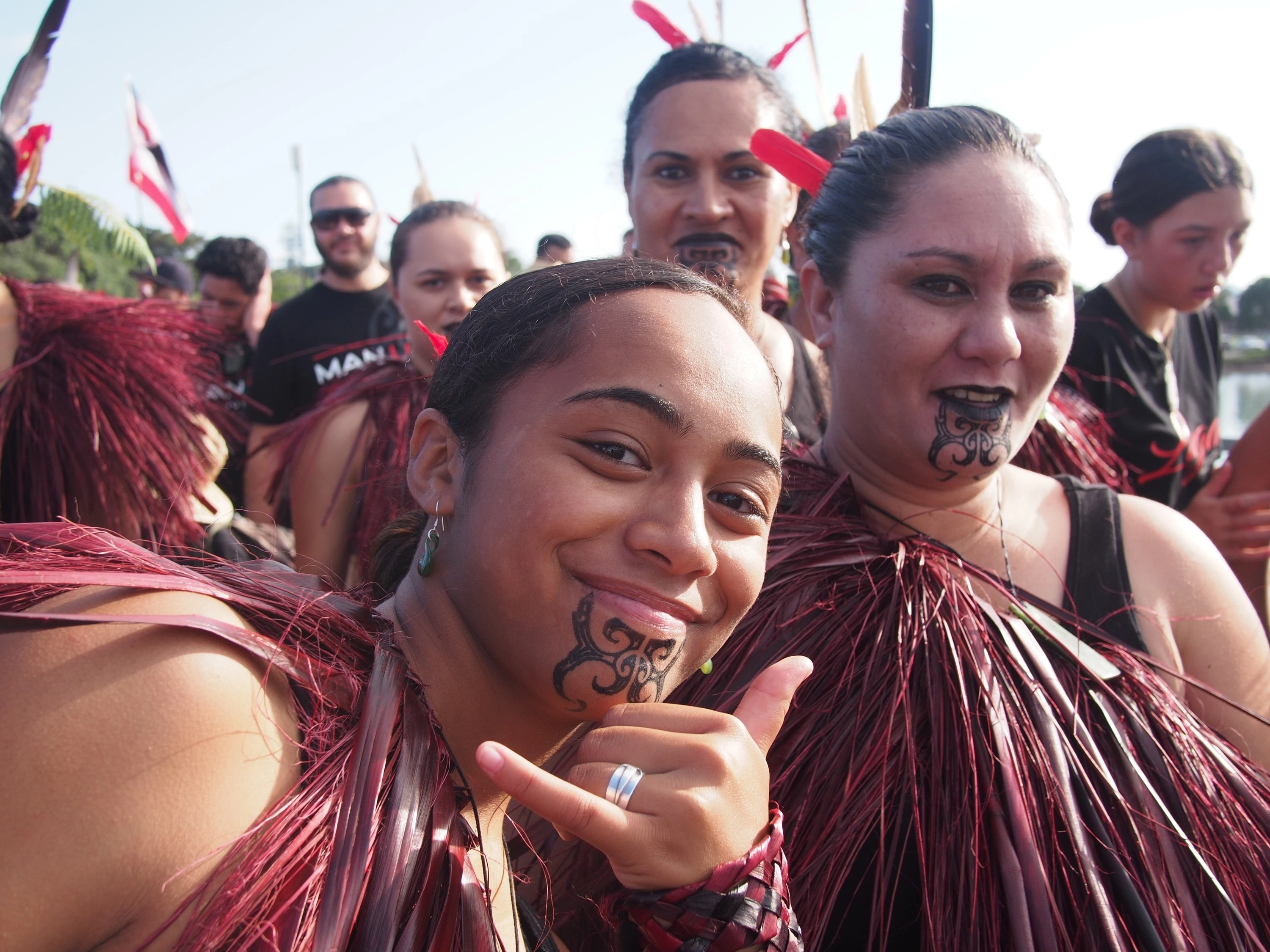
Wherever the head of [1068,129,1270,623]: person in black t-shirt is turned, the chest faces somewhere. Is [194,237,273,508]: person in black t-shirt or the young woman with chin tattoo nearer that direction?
the young woman with chin tattoo

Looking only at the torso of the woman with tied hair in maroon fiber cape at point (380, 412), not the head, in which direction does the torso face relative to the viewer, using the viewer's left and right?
facing the viewer and to the right of the viewer

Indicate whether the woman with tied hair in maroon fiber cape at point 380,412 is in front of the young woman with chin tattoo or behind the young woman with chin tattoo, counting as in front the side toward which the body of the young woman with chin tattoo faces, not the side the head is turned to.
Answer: behind

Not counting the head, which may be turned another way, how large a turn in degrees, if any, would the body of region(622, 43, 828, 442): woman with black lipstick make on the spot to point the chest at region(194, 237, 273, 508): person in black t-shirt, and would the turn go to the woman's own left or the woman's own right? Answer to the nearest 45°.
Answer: approximately 135° to the woman's own right

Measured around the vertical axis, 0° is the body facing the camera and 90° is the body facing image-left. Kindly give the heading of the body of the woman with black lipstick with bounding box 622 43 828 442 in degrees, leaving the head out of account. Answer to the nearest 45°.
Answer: approximately 0°

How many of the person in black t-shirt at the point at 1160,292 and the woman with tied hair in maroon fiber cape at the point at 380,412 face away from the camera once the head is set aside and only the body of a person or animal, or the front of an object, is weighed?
0

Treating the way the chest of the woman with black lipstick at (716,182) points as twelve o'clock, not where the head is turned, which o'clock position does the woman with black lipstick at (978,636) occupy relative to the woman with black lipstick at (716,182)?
the woman with black lipstick at (978,636) is roughly at 11 o'clock from the woman with black lipstick at (716,182).

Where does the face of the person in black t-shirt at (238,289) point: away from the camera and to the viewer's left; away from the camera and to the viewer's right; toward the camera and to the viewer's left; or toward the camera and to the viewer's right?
toward the camera and to the viewer's left
